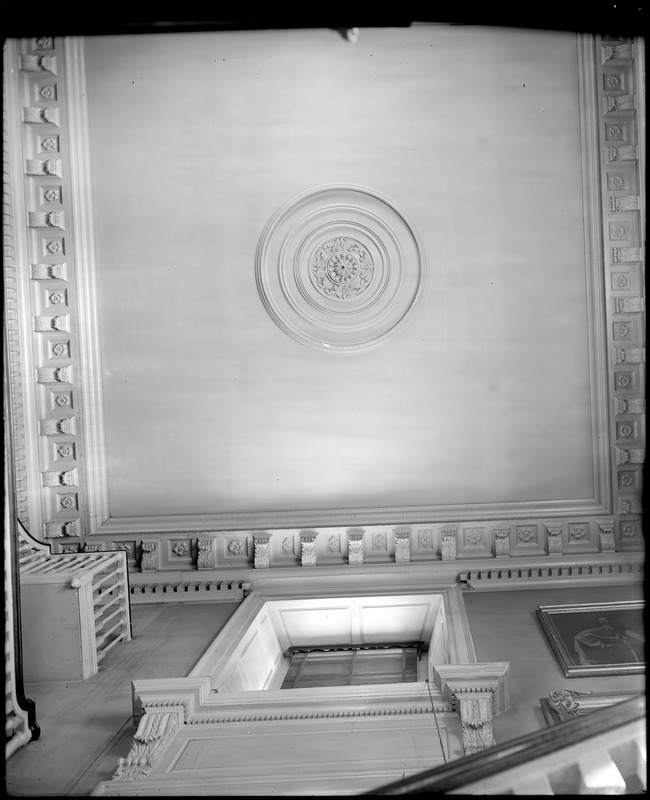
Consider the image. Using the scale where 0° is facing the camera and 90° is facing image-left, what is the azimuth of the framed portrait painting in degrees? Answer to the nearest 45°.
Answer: approximately 0°
